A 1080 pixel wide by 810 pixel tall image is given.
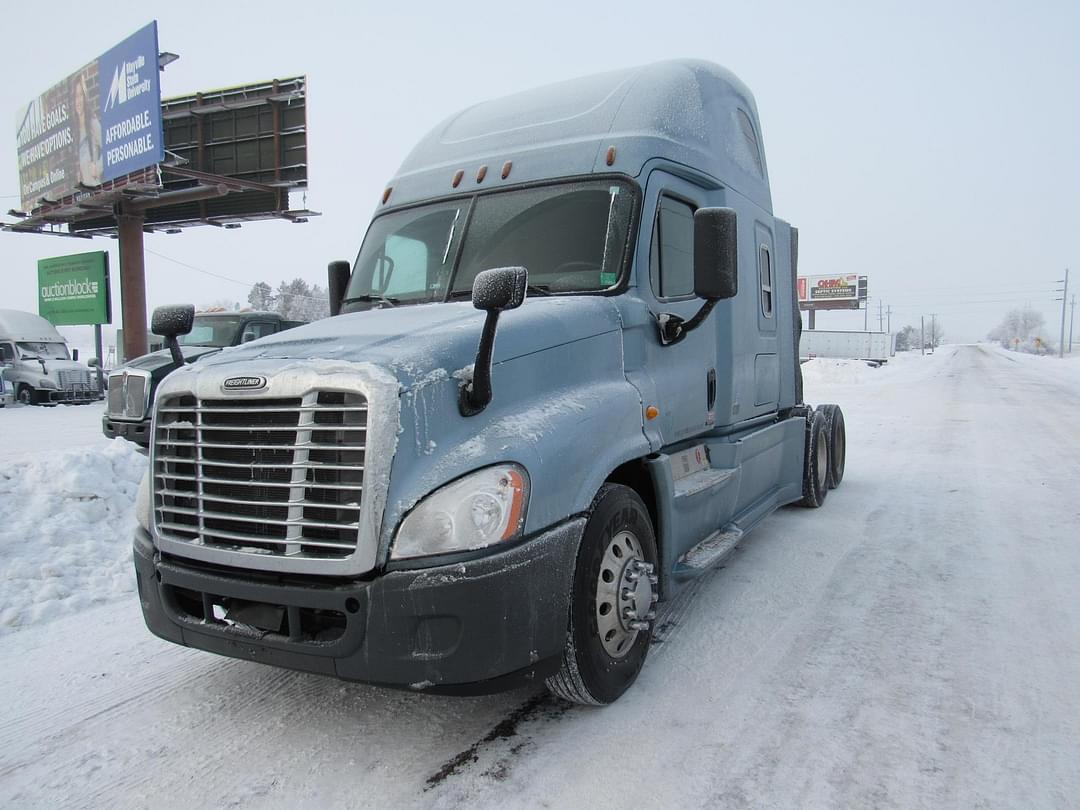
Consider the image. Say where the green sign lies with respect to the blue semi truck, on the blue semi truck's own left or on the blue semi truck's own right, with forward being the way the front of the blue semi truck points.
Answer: on the blue semi truck's own right

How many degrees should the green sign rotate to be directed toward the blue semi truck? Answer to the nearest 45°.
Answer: approximately 45° to its left

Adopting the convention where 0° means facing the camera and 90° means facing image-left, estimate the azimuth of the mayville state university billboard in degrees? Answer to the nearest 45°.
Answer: approximately 45°

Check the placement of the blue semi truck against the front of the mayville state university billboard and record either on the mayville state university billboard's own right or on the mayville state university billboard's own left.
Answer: on the mayville state university billboard's own left
